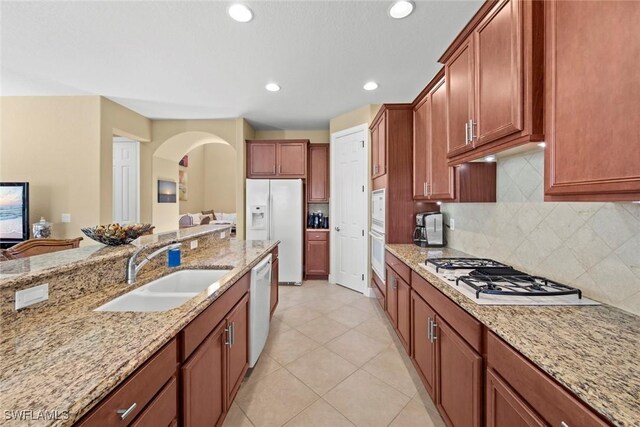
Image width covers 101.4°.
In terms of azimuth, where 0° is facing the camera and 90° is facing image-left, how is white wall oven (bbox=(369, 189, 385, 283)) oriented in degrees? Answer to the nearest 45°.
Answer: approximately 90°

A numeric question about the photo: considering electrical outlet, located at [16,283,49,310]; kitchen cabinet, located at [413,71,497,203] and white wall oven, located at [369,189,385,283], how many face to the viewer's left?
2

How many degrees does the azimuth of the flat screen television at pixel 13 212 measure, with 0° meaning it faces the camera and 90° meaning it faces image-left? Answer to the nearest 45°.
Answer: approximately 0°

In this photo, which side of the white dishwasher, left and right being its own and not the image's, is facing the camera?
right

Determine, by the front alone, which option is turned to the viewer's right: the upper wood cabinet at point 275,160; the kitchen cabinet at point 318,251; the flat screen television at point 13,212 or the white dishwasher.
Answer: the white dishwasher

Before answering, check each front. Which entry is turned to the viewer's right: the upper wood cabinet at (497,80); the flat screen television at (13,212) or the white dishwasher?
the white dishwasher

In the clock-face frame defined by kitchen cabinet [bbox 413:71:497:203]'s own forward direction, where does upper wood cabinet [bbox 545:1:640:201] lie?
The upper wood cabinet is roughly at 8 o'clock from the kitchen cabinet.

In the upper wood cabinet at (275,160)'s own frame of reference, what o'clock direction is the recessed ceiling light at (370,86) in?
The recessed ceiling light is roughly at 11 o'clock from the upper wood cabinet.

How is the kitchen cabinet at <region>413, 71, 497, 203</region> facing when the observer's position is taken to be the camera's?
facing to the left of the viewer

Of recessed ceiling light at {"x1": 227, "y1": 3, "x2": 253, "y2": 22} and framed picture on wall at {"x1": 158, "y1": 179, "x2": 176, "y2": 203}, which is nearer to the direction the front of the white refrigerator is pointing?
the recessed ceiling light

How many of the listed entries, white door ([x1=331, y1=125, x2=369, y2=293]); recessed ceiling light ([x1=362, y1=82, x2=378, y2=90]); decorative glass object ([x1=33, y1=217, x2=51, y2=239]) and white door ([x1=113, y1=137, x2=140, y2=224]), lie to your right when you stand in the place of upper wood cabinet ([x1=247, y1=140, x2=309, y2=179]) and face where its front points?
2
